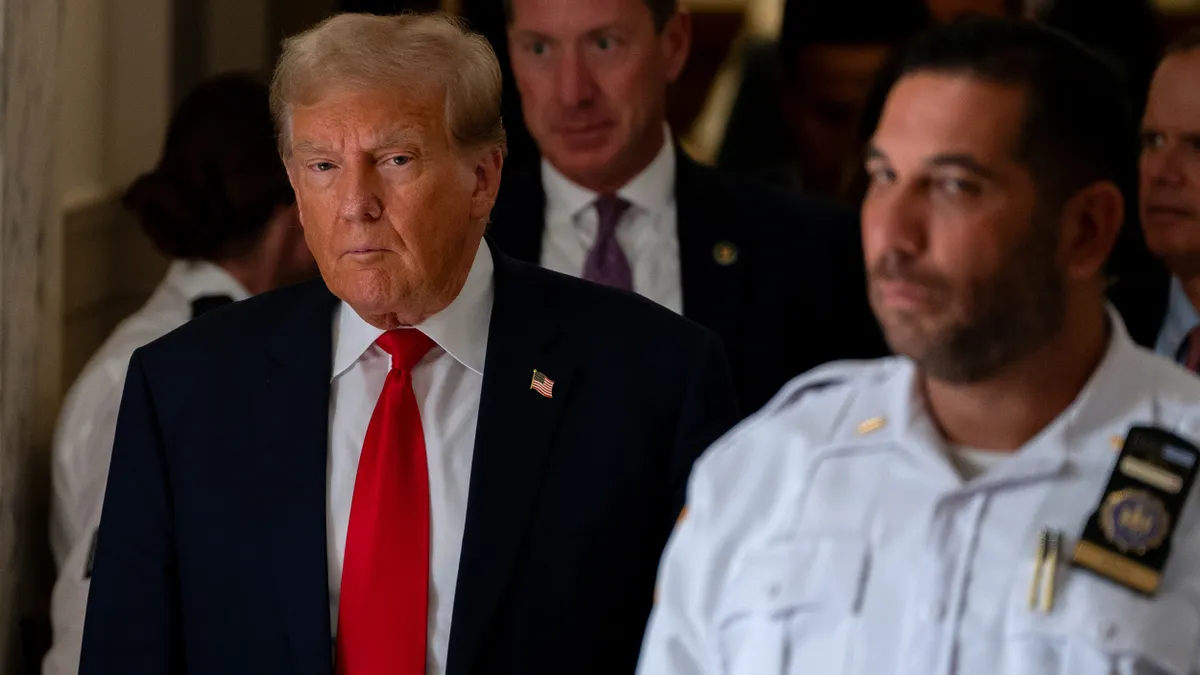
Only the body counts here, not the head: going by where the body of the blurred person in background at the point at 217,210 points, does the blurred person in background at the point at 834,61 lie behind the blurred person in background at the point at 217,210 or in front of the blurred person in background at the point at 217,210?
in front

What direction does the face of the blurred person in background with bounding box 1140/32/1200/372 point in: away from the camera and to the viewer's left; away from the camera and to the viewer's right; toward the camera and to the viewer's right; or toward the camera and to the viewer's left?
toward the camera and to the viewer's left

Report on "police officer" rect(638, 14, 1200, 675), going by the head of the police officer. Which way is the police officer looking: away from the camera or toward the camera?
toward the camera

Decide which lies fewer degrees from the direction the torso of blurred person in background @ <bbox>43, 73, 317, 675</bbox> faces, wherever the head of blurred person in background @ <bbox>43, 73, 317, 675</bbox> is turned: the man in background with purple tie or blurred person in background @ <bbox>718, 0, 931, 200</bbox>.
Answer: the blurred person in background

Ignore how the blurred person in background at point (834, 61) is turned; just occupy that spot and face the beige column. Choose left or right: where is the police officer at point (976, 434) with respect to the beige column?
left

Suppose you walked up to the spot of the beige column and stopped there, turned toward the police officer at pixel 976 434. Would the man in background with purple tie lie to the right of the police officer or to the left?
left

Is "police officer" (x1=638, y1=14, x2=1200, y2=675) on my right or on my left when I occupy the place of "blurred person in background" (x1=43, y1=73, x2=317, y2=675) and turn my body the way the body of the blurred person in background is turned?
on my right

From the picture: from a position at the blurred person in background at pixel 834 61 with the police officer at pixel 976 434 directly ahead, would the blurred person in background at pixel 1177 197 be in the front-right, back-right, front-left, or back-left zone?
front-left

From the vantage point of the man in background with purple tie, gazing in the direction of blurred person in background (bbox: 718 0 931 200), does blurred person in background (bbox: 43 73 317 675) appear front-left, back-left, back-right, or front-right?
back-left

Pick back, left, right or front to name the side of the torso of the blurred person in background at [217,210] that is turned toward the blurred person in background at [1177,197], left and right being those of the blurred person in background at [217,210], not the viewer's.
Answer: right

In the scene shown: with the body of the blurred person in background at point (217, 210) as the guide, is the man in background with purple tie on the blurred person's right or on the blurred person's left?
on the blurred person's right
